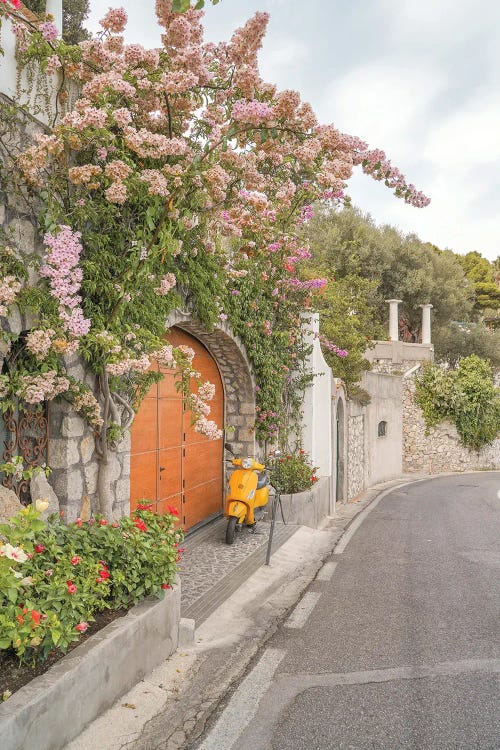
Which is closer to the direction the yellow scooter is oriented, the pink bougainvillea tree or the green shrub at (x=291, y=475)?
the pink bougainvillea tree

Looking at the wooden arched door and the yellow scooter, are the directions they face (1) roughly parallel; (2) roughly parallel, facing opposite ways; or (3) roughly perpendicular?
roughly perpendicular

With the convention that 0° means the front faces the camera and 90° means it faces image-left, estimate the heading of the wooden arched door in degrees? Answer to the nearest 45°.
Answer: approximately 315°

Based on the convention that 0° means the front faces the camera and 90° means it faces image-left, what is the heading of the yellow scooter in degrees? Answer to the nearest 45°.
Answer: approximately 45°

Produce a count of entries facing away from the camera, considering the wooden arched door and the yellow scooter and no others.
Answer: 0

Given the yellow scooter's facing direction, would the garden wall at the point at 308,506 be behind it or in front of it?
behind

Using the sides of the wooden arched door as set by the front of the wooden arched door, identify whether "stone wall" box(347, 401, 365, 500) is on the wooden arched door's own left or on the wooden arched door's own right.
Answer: on the wooden arched door's own left

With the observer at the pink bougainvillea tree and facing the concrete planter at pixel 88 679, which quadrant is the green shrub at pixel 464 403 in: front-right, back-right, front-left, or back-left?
back-left

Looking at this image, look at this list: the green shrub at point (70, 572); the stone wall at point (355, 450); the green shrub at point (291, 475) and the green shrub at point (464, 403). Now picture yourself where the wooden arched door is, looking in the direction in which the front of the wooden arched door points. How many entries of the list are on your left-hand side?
3
